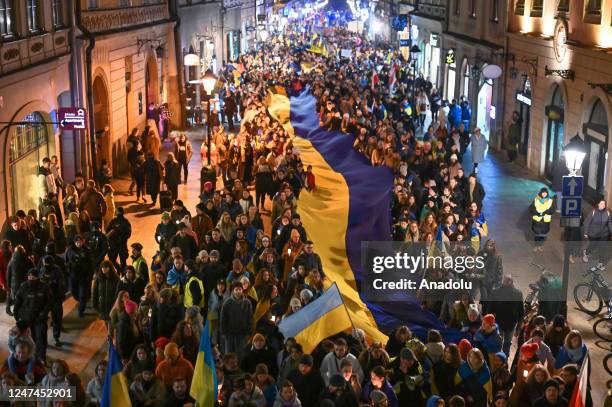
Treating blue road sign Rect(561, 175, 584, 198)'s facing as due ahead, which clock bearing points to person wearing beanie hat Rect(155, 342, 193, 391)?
The person wearing beanie hat is roughly at 1 o'clock from the blue road sign.

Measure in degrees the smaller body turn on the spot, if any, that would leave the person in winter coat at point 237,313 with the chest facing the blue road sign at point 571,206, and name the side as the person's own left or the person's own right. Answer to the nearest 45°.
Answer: approximately 135° to the person's own left

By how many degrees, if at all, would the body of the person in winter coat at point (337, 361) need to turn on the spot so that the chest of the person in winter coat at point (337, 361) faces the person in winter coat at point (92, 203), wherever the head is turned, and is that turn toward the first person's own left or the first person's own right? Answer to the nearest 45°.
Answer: approximately 135° to the first person's own right

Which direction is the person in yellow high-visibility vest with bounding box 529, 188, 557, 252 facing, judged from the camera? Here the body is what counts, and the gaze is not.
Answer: toward the camera

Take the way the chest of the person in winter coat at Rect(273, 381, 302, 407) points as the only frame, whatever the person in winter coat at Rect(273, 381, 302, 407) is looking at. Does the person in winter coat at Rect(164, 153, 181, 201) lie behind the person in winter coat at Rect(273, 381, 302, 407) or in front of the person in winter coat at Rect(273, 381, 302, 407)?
behind

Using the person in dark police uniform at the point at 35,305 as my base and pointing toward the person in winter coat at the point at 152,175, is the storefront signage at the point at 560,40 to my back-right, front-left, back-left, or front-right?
front-right

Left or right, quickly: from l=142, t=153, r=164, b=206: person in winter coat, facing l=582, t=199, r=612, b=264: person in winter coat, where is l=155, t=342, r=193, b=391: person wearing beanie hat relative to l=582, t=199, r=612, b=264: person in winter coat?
right

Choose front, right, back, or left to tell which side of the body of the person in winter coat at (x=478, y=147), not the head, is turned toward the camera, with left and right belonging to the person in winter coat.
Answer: front

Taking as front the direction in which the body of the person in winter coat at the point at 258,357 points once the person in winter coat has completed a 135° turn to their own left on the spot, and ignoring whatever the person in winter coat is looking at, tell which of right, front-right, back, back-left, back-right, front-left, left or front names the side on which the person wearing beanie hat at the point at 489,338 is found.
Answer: front-right

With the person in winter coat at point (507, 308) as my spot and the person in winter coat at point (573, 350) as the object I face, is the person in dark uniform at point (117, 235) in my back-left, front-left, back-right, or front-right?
back-right

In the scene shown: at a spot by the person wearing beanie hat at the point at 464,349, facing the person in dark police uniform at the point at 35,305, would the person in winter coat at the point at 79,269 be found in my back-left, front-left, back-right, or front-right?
front-right

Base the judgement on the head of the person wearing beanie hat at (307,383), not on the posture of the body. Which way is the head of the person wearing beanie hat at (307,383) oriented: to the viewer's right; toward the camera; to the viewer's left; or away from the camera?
toward the camera

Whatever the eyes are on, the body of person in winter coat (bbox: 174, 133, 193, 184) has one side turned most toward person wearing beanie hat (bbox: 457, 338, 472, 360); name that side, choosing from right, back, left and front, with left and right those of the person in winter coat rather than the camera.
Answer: front

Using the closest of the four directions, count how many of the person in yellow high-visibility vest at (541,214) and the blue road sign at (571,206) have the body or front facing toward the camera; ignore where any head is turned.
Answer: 2

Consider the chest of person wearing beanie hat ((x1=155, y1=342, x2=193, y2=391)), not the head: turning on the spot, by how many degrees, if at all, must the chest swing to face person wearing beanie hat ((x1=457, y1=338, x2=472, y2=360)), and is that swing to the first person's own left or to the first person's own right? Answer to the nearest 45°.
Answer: approximately 90° to the first person's own left

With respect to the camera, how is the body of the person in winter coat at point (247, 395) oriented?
toward the camera

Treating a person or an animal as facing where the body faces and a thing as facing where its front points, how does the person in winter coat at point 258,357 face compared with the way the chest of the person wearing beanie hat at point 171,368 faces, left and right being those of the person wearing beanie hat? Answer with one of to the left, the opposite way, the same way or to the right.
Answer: the same way

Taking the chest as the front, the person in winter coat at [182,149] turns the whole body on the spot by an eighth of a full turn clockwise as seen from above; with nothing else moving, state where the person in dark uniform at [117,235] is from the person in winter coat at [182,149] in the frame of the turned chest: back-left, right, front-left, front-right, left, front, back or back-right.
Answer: front-left

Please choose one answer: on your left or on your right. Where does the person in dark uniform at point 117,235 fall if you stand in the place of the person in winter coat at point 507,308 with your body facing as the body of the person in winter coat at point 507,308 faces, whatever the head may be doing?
on your right

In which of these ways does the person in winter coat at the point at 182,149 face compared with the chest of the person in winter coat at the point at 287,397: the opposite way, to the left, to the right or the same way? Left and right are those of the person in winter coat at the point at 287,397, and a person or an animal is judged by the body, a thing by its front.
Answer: the same way

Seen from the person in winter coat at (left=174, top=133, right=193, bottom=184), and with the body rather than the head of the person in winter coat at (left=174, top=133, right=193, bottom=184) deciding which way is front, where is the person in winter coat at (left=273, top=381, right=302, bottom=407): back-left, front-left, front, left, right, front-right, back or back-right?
front

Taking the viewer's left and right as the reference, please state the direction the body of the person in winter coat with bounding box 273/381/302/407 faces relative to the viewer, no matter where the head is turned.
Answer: facing the viewer
